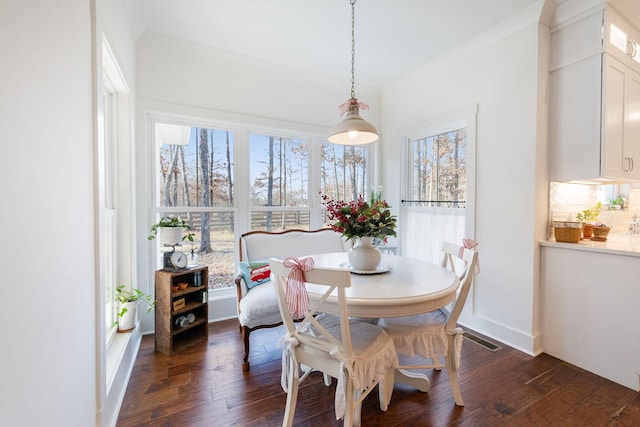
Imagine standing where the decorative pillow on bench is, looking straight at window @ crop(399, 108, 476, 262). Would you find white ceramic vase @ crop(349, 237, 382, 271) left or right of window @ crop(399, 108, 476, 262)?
right

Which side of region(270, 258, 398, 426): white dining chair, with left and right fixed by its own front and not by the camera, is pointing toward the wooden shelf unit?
left

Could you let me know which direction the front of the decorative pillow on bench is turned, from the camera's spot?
facing the viewer and to the right of the viewer

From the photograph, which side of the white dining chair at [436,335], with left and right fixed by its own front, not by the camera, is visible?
left

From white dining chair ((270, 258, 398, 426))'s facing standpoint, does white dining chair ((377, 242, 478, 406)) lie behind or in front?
in front

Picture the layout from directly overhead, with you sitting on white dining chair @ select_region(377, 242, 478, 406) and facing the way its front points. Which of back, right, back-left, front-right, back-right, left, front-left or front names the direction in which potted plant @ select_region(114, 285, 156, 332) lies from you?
front

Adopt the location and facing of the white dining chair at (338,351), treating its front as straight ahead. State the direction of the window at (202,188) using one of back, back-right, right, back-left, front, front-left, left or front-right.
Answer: left

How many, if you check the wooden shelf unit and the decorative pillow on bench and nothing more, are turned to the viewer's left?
0

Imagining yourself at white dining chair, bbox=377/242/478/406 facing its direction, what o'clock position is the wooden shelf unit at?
The wooden shelf unit is roughly at 12 o'clock from the white dining chair.
